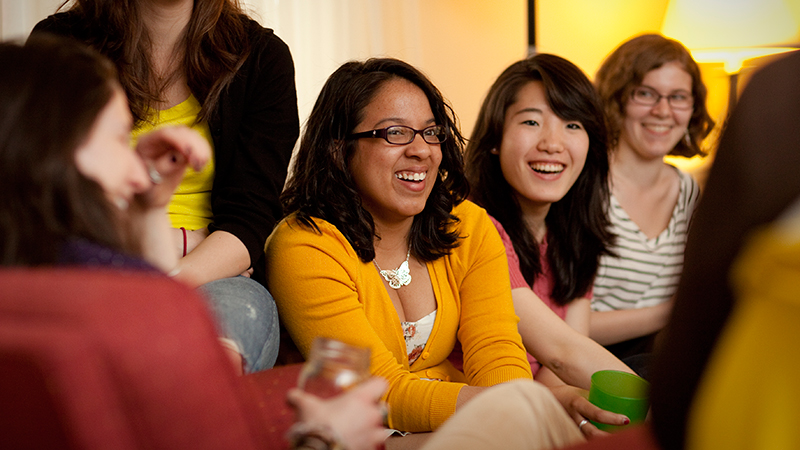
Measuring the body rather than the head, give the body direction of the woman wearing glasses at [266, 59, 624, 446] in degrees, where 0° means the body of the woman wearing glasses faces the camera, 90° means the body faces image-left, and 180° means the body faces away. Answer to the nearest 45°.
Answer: approximately 315°

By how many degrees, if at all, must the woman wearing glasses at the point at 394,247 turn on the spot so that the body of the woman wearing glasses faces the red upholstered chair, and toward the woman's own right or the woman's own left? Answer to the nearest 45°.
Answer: approximately 45° to the woman's own right

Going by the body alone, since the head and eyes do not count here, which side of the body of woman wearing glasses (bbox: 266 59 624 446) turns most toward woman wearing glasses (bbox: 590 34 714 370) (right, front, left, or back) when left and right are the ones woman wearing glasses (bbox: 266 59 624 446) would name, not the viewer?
left

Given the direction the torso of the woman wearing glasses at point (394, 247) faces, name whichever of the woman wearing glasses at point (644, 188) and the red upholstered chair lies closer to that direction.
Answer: the red upholstered chair
